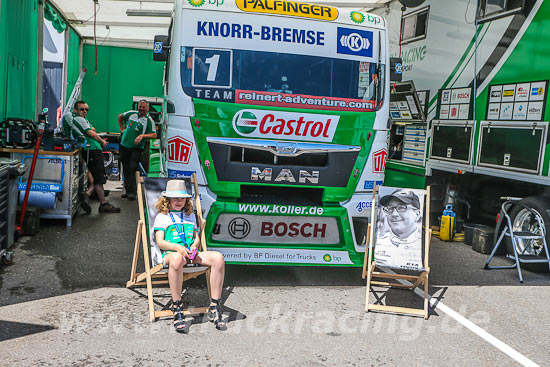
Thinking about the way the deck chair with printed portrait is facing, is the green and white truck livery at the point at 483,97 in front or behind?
behind

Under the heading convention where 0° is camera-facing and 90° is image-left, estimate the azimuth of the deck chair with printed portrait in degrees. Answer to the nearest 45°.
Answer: approximately 0°

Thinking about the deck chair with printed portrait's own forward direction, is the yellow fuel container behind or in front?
behind

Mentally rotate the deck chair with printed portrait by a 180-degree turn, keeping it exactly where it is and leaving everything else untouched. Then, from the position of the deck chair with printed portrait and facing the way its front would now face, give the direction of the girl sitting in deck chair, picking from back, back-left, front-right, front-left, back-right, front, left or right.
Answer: back-left

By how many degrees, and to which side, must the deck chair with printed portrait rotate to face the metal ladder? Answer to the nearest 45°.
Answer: approximately 135° to its left

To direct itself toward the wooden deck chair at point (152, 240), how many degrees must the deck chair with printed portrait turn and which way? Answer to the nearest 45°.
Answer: approximately 45° to its right
